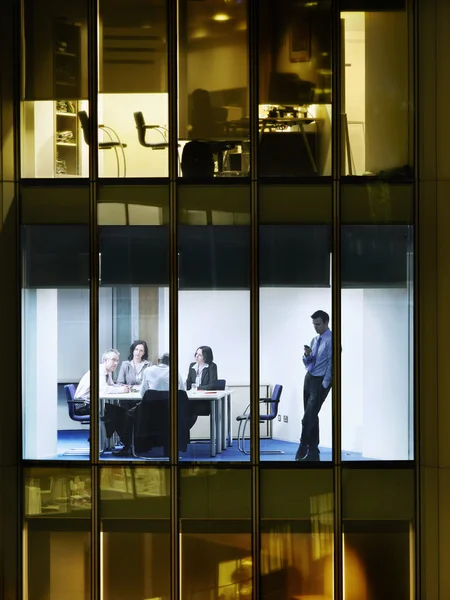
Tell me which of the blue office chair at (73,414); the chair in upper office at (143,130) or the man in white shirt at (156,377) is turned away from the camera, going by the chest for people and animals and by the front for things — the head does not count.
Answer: the man in white shirt

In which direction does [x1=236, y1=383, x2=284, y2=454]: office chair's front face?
to the viewer's left

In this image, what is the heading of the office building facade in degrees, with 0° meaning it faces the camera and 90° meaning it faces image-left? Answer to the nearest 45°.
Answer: approximately 0°

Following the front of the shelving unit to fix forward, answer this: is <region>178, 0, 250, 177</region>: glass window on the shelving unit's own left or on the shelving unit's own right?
on the shelving unit's own left

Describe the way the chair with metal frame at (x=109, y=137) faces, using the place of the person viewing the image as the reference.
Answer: facing to the right of the viewer

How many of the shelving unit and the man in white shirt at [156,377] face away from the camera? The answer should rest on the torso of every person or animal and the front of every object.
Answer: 1

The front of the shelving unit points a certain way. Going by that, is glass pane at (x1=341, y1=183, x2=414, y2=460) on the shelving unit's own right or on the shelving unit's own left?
on the shelving unit's own left

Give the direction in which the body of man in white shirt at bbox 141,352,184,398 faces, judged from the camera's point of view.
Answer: away from the camera

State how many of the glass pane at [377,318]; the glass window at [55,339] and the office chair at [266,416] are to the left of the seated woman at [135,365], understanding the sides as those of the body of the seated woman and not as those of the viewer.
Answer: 2

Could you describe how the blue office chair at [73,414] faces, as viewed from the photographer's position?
facing to the right of the viewer

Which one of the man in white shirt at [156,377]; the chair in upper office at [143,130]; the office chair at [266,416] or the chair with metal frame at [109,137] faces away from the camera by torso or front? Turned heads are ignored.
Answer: the man in white shirt
